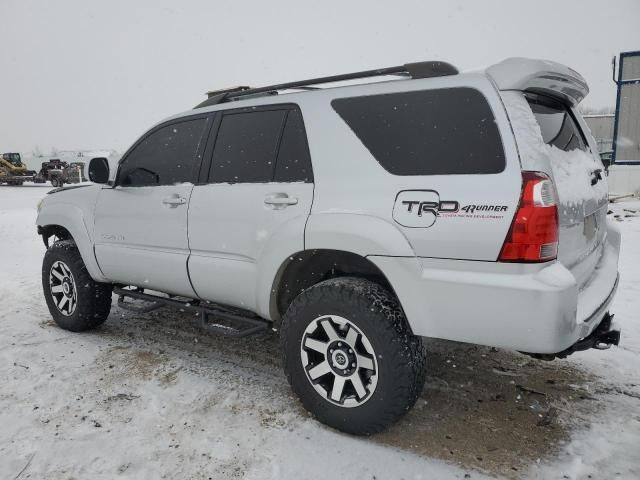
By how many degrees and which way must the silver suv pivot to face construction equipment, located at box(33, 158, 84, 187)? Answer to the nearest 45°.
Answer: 0° — it already faces it

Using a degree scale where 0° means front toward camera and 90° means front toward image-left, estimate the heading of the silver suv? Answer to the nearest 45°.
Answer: approximately 135°

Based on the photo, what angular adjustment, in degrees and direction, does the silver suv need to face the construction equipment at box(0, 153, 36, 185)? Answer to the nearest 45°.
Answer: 0° — it already faces it

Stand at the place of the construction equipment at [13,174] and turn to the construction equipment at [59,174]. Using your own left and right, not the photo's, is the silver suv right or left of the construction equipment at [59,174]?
right
